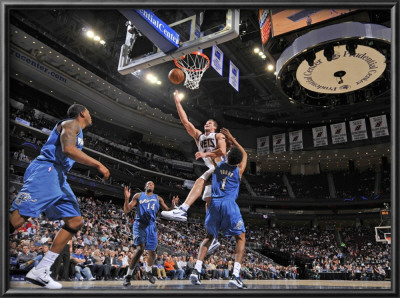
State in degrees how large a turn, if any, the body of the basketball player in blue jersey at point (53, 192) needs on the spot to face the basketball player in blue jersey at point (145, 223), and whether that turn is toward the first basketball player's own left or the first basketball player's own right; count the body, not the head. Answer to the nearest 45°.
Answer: approximately 45° to the first basketball player's own left

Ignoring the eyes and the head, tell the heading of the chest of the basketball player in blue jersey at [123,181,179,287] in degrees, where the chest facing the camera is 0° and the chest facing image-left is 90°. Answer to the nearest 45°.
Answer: approximately 0°

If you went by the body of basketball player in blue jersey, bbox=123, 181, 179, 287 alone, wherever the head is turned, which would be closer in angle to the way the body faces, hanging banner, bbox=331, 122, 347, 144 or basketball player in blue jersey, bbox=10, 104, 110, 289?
the basketball player in blue jersey

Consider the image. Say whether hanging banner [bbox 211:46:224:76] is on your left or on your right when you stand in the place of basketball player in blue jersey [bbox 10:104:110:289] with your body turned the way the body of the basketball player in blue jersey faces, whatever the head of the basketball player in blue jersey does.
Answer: on your left

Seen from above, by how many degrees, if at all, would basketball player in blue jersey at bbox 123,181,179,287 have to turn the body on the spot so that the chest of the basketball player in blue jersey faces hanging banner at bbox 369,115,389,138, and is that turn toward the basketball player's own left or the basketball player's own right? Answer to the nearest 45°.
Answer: approximately 135° to the basketball player's own left

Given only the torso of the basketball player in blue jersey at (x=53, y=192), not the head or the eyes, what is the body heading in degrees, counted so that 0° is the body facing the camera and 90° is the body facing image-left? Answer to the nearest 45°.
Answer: approximately 270°

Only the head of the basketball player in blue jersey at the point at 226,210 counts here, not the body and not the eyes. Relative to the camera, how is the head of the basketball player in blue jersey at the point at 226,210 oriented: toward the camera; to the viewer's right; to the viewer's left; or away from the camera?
away from the camera

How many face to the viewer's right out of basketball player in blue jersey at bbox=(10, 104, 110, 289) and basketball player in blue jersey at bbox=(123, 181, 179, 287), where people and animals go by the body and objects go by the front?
1

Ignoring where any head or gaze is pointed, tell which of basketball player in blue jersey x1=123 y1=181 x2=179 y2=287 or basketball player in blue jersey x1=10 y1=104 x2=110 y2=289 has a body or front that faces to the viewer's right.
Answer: basketball player in blue jersey x1=10 y1=104 x2=110 y2=289

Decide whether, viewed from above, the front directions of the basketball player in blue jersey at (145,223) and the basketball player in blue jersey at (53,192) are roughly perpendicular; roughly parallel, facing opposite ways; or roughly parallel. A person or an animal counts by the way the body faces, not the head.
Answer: roughly perpendicular
